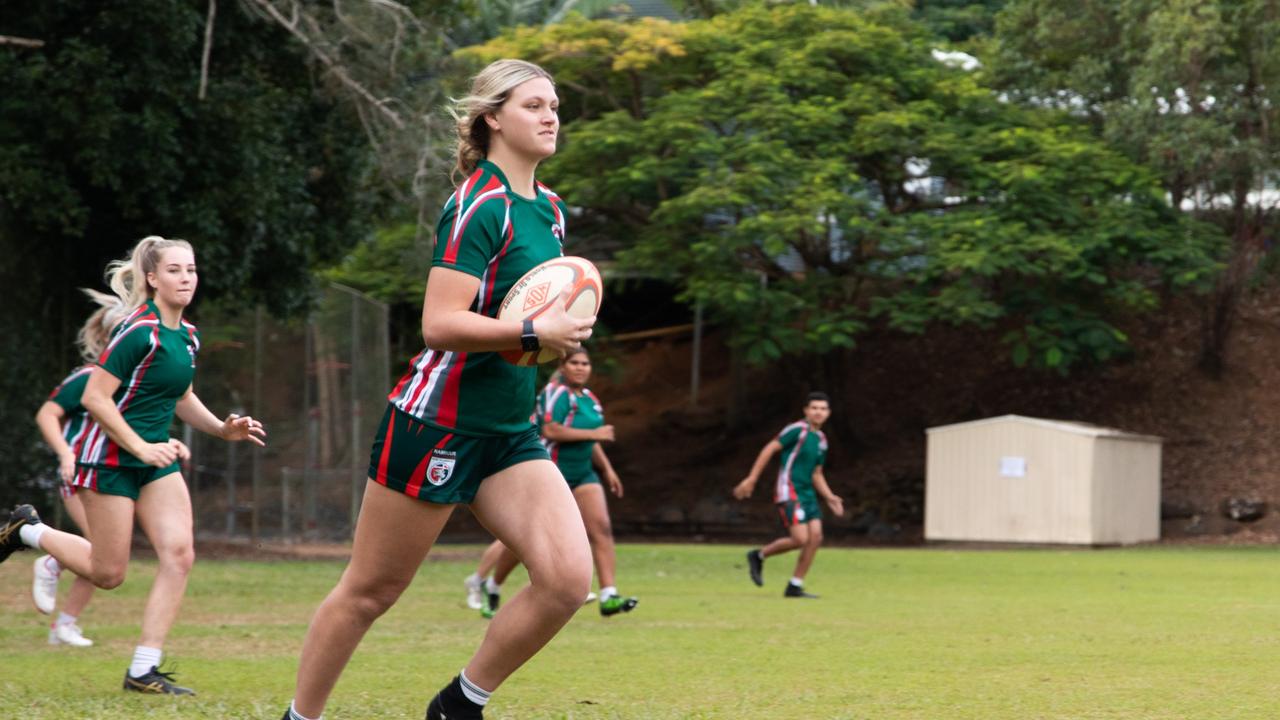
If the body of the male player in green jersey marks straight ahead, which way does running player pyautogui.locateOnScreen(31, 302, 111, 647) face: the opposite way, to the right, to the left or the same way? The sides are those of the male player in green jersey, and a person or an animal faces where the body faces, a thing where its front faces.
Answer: to the left

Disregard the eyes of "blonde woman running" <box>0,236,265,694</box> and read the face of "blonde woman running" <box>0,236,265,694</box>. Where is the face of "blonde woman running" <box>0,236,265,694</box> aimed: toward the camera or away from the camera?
toward the camera

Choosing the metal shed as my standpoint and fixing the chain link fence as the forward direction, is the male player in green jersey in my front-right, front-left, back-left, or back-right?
front-left

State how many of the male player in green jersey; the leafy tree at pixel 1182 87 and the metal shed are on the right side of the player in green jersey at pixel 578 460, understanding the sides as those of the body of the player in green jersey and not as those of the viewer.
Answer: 0

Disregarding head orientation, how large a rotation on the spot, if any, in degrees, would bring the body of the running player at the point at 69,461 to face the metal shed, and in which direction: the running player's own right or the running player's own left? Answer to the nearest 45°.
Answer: approximately 45° to the running player's own left

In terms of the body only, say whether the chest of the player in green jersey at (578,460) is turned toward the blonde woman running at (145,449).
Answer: no

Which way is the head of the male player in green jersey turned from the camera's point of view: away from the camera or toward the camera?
toward the camera

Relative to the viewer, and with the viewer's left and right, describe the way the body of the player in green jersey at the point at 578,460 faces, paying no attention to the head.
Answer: facing the viewer and to the right of the viewer

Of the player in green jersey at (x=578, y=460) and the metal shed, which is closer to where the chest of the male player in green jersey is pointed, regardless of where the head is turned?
the player in green jersey

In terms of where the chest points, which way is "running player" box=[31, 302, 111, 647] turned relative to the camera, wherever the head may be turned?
to the viewer's right

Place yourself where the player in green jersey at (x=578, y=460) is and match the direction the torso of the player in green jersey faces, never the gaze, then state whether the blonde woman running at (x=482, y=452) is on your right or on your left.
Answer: on your right
